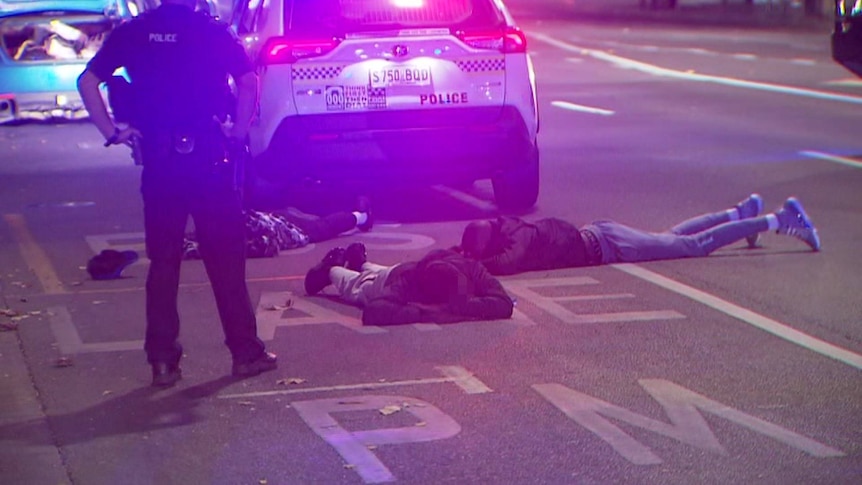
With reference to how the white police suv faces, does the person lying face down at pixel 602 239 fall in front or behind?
behind

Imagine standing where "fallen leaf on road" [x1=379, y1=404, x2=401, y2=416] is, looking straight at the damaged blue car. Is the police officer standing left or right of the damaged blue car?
left

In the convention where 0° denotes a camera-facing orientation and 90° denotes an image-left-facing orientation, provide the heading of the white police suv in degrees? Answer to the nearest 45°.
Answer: approximately 180°

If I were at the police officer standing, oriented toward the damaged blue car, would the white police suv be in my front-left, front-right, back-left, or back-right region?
front-right

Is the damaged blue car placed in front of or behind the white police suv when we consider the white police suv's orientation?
in front

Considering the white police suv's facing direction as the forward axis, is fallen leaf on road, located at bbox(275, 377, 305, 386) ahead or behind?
behind

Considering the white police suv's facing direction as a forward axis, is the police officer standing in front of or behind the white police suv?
behind

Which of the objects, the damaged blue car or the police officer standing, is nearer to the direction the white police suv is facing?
the damaged blue car

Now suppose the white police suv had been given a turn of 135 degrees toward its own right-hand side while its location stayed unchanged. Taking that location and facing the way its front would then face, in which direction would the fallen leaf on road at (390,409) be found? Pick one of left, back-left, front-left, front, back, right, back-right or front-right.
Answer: front-right

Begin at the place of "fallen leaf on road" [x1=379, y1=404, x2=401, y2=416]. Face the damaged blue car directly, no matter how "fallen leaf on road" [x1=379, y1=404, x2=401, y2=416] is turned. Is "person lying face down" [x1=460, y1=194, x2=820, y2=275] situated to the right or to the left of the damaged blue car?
right
